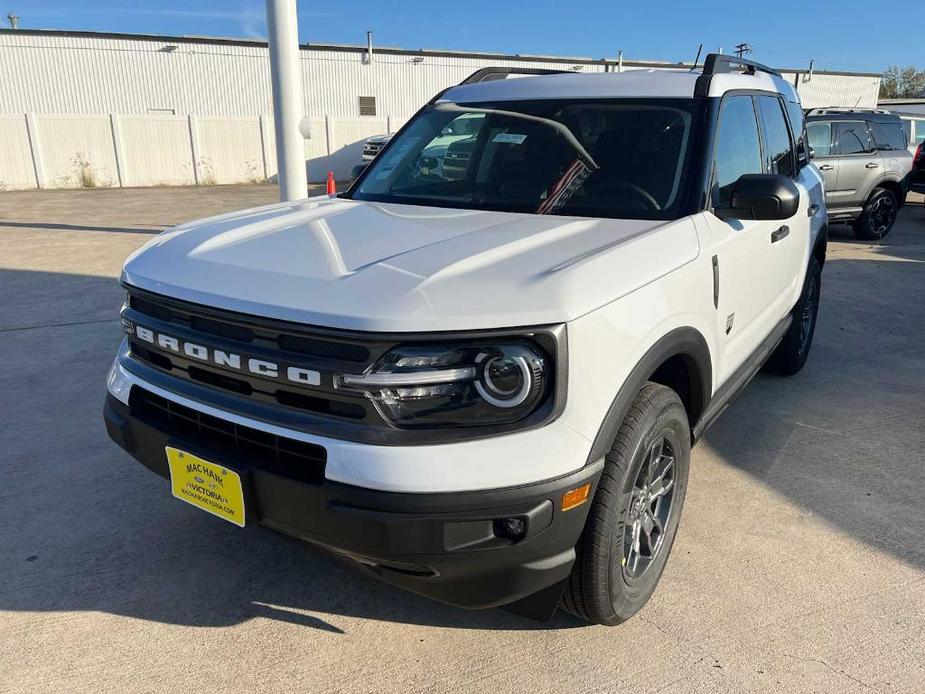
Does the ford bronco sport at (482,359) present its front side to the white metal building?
no

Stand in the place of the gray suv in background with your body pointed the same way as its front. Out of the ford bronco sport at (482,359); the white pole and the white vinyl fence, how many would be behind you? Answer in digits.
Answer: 0

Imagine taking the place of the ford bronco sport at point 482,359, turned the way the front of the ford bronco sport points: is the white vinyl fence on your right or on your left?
on your right

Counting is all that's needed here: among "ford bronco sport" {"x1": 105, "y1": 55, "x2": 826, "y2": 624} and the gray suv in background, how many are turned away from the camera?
0

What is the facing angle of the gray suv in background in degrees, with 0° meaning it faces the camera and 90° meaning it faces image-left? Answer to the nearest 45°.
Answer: approximately 45°

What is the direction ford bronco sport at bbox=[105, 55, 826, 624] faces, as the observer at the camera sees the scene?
facing the viewer and to the left of the viewer

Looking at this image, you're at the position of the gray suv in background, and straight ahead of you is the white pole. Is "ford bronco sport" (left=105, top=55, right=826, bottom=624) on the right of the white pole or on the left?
left

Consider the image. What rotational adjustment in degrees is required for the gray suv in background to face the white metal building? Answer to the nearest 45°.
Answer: approximately 45° to its right

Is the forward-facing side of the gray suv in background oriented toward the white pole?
yes

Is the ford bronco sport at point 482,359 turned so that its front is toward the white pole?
no
